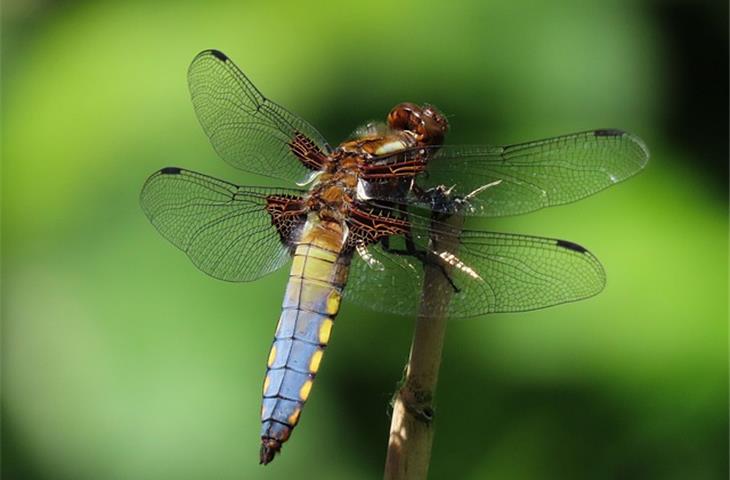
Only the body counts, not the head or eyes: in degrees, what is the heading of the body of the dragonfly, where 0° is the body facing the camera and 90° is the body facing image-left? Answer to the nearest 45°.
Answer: approximately 225°
